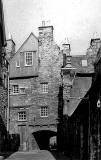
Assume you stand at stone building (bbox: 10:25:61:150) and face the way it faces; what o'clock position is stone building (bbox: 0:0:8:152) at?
stone building (bbox: 0:0:8:152) is roughly at 1 o'clock from stone building (bbox: 10:25:61:150).

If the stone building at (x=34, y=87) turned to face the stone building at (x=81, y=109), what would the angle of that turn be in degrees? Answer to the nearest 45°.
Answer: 0° — it already faces it

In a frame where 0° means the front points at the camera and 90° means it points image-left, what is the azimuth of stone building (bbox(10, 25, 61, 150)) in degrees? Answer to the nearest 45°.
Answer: approximately 0°
